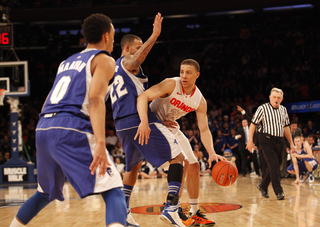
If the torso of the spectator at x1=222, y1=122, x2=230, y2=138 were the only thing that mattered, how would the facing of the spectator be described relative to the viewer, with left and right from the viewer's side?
facing the viewer

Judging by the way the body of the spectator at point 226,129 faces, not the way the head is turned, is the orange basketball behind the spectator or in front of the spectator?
in front

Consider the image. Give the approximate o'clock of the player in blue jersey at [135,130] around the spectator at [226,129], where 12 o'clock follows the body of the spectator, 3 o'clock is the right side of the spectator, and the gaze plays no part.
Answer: The player in blue jersey is roughly at 12 o'clock from the spectator.

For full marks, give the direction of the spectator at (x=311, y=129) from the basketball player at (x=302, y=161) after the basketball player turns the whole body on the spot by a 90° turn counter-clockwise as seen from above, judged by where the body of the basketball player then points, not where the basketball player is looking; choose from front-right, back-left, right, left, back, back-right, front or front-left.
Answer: back-left

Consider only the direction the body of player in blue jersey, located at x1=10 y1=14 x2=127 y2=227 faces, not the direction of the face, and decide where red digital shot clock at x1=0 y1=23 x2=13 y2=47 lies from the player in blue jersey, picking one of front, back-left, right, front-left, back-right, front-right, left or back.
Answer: front-left

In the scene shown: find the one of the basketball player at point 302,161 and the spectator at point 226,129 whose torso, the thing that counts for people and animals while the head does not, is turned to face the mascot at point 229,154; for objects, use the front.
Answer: the spectator at point 226,129

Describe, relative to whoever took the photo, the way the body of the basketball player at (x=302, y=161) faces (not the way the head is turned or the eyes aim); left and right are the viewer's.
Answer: facing the viewer and to the left of the viewer

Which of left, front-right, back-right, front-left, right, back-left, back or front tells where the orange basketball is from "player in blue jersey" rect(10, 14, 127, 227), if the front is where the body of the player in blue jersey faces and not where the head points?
front

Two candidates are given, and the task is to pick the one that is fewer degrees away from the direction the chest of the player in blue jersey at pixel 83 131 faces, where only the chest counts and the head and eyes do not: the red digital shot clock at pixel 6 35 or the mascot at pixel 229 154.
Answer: the mascot

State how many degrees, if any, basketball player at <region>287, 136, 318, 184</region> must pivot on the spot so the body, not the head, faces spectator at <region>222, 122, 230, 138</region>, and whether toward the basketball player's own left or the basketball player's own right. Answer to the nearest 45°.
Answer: approximately 90° to the basketball player's own right

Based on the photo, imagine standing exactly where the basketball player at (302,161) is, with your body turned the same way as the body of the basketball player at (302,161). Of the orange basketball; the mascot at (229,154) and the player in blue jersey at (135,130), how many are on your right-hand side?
1

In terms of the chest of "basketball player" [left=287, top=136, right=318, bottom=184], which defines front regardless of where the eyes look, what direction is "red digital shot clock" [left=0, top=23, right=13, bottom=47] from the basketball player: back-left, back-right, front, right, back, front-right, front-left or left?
front-right

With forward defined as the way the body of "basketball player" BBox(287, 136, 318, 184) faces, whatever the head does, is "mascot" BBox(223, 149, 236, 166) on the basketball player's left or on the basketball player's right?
on the basketball player's right

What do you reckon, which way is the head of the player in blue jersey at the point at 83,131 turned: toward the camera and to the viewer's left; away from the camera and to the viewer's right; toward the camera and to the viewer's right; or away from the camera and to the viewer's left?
away from the camera and to the viewer's right

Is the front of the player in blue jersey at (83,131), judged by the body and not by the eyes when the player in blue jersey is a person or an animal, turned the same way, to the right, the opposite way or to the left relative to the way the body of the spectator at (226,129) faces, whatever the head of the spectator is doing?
the opposite way

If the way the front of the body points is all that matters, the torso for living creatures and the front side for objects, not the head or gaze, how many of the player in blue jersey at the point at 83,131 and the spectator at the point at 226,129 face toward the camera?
1
